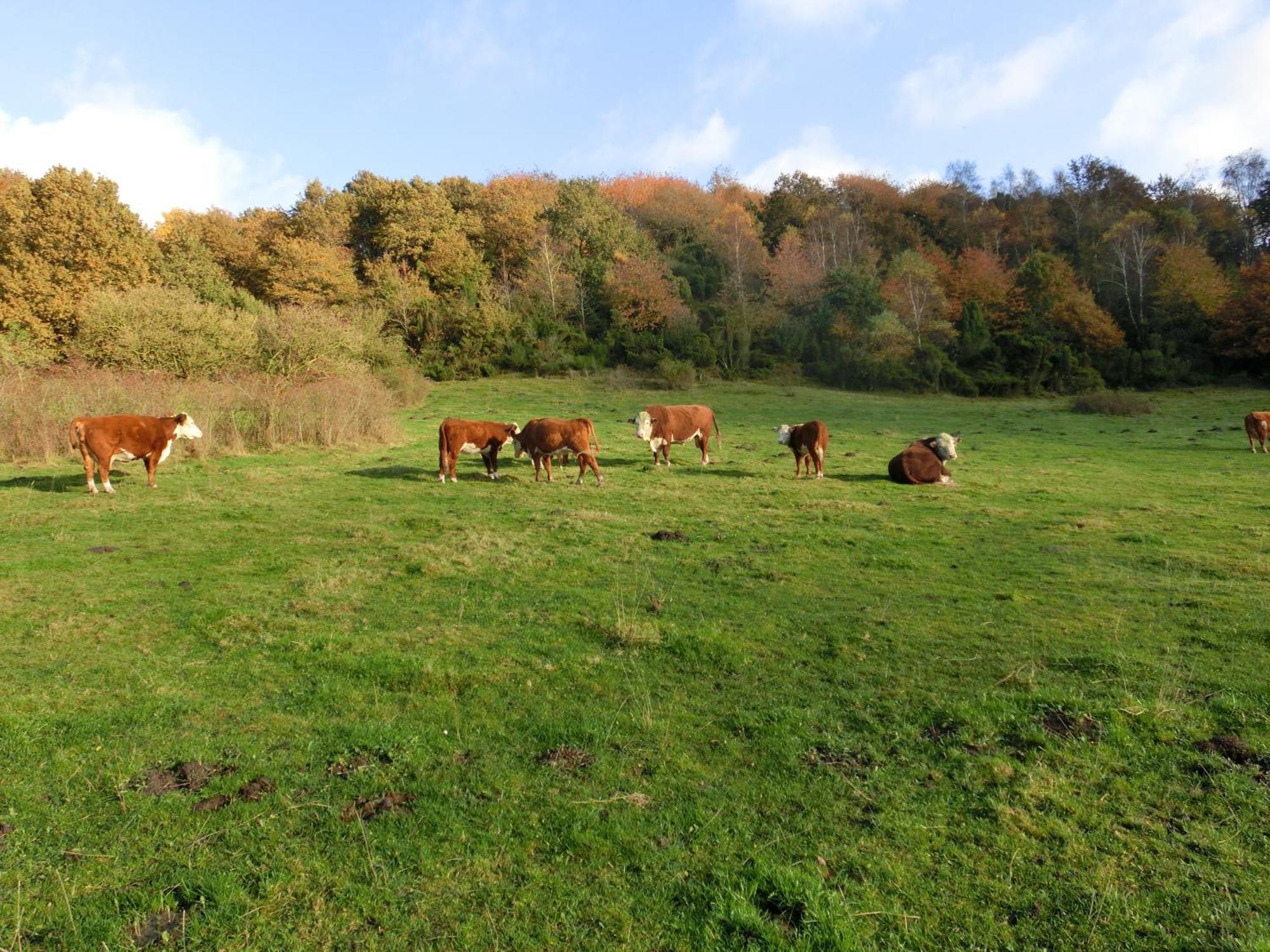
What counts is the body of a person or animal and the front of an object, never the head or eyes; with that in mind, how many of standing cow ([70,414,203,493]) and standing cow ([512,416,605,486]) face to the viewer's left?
1

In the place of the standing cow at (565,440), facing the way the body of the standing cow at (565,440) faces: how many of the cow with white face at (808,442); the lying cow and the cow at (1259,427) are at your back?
3

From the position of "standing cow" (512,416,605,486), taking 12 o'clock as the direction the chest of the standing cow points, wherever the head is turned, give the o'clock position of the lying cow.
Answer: The lying cow is roughly at 6 o'clock from the standing cow.

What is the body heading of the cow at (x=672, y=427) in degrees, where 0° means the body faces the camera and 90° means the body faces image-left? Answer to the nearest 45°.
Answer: approximately 45°

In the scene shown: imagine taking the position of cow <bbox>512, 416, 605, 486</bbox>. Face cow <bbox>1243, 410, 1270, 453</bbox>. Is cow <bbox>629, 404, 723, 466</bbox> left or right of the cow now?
left

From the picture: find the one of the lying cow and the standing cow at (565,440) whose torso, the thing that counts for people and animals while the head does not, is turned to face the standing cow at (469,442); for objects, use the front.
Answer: the standing cow at (565,440)

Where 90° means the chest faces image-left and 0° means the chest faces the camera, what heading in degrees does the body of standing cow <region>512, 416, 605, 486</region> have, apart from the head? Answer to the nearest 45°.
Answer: approximately 90°

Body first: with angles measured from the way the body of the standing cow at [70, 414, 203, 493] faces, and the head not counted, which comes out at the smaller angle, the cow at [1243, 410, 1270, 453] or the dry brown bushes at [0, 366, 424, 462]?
the cow

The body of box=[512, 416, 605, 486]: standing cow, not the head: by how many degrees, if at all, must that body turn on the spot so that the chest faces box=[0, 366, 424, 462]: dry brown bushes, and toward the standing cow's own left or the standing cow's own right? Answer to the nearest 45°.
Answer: approximately 45° to the standing cow's own right

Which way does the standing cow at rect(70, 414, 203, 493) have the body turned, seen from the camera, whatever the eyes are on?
to the viewer's right
